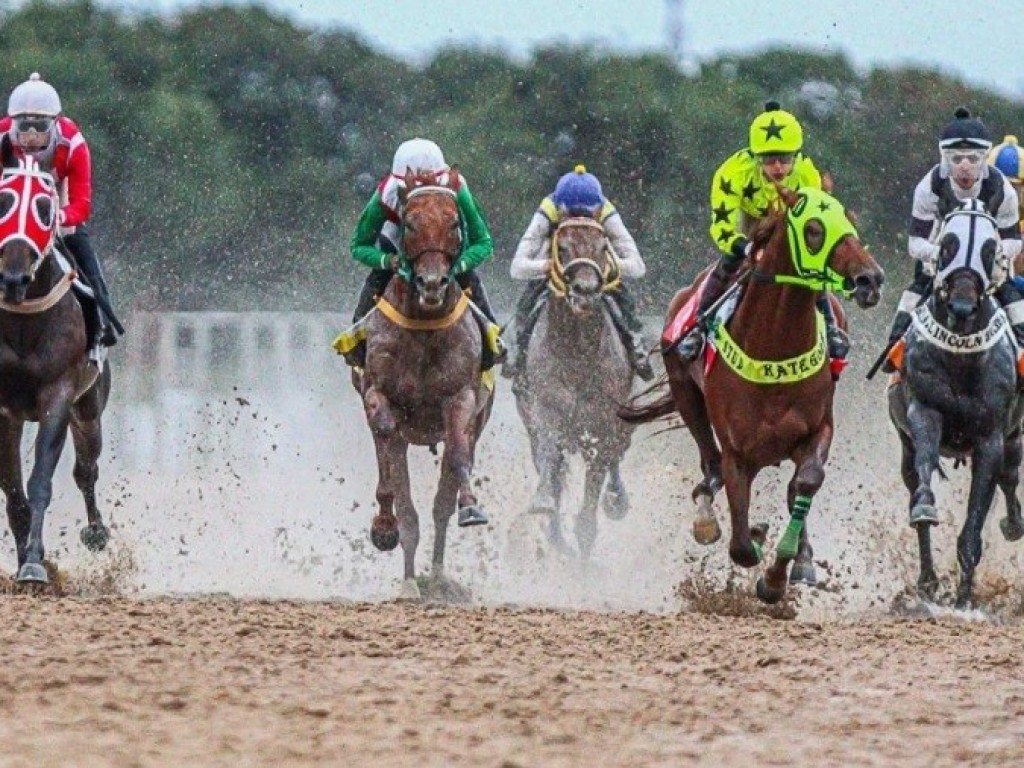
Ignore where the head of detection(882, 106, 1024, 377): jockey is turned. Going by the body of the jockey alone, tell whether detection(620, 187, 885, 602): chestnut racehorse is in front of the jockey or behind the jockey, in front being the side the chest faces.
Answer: in front

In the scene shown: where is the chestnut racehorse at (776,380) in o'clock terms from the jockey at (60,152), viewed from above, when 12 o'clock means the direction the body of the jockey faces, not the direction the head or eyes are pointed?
The chestnut racehorse is roughly at 10 o'clock from the jockey.

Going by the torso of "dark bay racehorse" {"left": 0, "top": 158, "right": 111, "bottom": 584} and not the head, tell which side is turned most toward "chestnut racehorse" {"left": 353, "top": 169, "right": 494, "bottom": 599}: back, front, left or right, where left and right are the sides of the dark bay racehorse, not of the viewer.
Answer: left

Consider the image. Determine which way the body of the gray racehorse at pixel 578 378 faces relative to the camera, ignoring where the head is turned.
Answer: toward the camera

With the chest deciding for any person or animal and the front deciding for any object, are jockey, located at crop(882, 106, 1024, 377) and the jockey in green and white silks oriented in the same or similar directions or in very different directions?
same or similar directions

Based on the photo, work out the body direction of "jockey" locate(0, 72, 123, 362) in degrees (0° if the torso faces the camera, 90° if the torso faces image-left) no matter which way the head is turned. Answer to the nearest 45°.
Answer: approximately 0°

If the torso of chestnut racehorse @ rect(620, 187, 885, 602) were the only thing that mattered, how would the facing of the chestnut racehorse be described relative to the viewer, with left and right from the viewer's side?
facing the viewer and to the right of the viewer

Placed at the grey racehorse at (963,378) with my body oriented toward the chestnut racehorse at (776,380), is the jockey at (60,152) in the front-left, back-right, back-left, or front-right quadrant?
front-right

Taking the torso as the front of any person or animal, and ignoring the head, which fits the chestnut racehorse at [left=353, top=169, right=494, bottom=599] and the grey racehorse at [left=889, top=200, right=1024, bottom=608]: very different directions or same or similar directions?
same or similar directions

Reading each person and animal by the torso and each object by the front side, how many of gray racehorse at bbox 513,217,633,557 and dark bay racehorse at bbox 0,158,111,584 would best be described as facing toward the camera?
2

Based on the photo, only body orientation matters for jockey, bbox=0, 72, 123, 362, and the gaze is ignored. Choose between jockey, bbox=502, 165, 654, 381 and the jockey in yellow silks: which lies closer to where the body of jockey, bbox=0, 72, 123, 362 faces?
the jockey in yellow silks

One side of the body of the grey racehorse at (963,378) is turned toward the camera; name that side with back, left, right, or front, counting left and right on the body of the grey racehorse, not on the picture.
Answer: front
